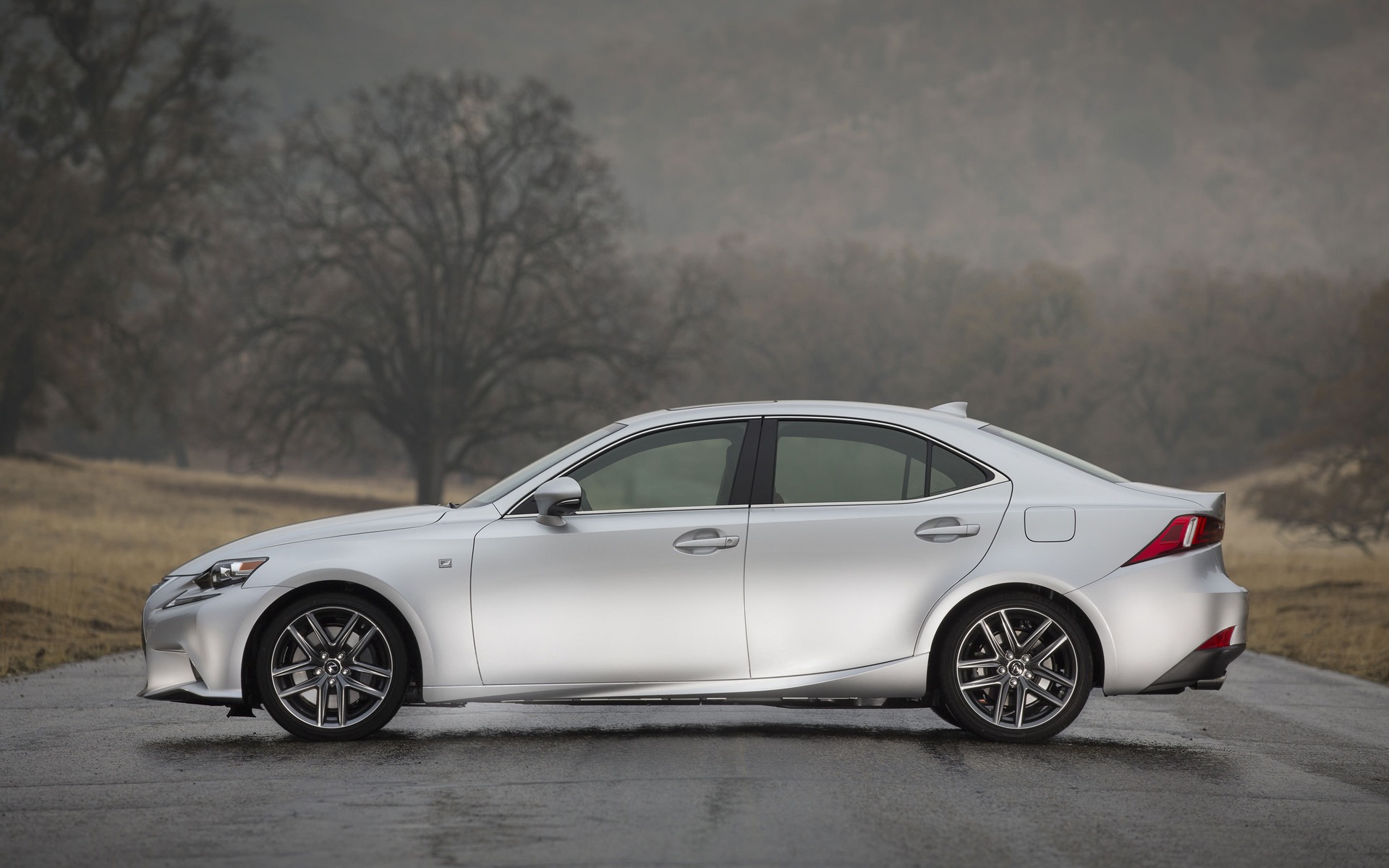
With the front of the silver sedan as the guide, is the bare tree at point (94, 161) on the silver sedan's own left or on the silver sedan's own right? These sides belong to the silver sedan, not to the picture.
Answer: on the silver sedan's own right

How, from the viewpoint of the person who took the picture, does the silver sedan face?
facing to the left of the viewer

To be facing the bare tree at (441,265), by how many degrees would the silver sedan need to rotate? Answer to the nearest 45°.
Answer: approximately 90° to its right
